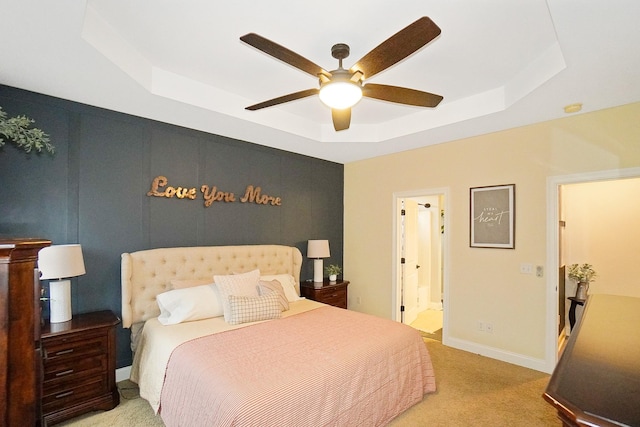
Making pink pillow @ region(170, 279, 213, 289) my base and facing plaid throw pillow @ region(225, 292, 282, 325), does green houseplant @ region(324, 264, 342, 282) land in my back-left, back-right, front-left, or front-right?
front-left

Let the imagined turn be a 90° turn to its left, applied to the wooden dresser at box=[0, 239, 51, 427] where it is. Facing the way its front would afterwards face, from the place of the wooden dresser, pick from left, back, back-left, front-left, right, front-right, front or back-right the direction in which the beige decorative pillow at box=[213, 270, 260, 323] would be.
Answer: front-right

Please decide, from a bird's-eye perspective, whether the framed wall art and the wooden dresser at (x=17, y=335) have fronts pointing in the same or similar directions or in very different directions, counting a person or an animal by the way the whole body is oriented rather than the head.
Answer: very different directions

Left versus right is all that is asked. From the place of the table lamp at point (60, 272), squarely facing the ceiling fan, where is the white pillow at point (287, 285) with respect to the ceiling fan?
left

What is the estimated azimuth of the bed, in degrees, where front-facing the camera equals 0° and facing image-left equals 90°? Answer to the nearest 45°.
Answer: approximately 315°

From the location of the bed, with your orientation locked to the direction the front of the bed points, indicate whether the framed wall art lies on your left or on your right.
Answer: on your left

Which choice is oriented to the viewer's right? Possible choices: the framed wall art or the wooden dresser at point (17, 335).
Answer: the wooden dresser

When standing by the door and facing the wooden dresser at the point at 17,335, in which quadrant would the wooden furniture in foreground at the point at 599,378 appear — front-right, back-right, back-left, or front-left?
front-left

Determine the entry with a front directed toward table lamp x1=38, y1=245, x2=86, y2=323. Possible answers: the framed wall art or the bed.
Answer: the framed wall art

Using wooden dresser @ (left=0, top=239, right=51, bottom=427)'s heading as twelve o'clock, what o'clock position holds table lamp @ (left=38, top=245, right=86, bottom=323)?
The table lamp is roughly at 9 o'clock from the wooden dresser.

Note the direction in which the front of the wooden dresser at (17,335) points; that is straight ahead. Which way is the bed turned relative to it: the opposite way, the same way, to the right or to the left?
to the right

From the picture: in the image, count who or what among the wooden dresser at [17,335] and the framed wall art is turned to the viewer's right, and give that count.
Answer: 1

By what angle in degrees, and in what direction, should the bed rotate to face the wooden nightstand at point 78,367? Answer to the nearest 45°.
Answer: approximately 135° to its right

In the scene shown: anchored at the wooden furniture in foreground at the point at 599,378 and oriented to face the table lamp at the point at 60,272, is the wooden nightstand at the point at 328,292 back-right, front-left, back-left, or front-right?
front-right

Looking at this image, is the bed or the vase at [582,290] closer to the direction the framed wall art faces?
the bed

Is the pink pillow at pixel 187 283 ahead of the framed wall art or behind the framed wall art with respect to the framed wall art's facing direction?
ahead

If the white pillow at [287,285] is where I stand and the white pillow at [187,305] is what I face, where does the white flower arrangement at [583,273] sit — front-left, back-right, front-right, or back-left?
back-left

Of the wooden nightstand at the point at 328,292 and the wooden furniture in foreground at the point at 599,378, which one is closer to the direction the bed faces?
the wooden furniture in foreground

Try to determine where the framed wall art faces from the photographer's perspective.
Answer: facing the viewer and to the left of the viewer

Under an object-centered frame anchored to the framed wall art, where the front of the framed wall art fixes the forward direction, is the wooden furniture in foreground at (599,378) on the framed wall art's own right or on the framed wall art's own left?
on the framed wall art's own left

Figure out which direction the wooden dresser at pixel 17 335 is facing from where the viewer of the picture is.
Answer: facing to the right of the viewer

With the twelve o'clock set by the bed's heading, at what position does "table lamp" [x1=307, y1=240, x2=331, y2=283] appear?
The table lamp is roughly at 8 o'clock from the bed.
